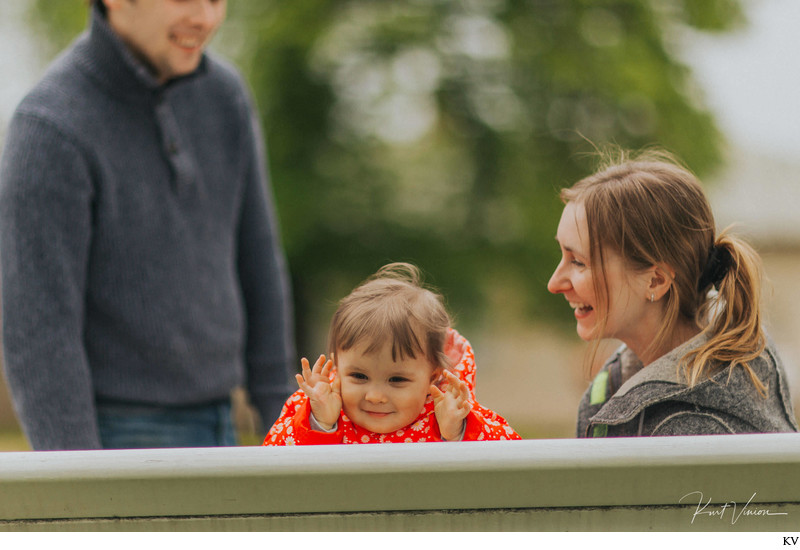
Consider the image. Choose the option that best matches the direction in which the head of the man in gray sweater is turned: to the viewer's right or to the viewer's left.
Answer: to the viewer's right

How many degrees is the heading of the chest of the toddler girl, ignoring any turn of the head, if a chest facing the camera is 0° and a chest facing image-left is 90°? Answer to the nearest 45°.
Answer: approximately 0°

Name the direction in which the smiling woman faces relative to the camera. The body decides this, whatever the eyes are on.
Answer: to the viewer's left
